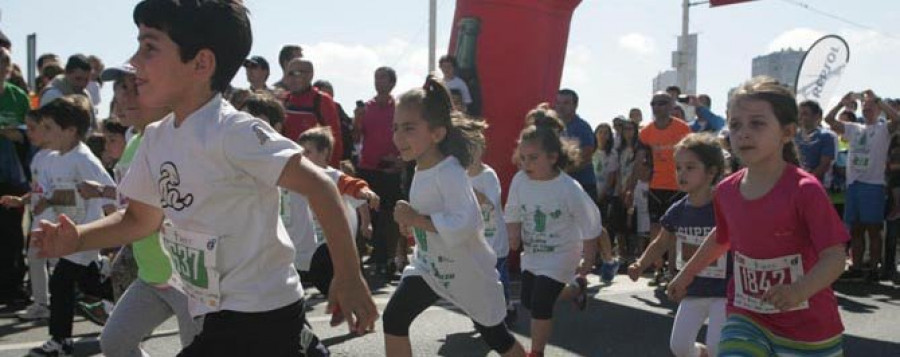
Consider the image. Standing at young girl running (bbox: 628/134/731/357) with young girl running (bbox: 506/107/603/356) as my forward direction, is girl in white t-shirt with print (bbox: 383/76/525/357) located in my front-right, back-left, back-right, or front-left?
front-left

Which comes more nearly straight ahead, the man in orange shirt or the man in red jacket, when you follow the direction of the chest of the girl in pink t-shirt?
the man in red jacket

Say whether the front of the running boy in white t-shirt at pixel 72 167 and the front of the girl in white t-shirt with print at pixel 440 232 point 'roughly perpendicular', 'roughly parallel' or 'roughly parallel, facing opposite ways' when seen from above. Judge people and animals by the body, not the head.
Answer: roughly parallel

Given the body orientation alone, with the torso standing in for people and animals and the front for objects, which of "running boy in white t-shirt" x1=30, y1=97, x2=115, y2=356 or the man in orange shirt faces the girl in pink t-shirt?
the man in orange shirt

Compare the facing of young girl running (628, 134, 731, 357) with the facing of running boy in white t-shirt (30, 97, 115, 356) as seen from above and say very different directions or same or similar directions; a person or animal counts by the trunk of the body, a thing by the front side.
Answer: same or similar directions

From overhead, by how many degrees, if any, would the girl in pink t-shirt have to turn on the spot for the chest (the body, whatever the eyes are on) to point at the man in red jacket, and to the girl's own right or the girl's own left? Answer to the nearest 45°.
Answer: approximately 90° to the girl's own right

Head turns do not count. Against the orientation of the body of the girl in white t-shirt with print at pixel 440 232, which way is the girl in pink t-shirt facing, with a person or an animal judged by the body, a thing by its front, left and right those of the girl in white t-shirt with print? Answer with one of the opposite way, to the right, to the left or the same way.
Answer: the same way

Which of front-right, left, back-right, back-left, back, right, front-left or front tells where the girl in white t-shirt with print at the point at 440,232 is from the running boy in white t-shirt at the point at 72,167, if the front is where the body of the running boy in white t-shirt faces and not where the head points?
back-left

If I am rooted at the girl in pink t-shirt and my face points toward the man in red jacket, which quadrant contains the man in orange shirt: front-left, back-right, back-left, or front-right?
front-right

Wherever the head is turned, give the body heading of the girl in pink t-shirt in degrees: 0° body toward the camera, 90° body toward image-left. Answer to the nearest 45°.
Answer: approximately 45°

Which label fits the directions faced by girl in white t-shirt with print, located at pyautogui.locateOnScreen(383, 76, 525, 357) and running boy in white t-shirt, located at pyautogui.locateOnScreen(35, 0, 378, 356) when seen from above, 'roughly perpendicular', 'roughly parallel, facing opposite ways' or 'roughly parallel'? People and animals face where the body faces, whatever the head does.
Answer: roughly parallel

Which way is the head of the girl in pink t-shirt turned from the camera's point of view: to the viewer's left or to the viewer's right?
to the viewer's left

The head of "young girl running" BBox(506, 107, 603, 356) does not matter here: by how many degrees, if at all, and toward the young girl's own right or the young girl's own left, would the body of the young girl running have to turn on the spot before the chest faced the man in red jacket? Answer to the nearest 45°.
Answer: approximately 90° to the young girl's own right

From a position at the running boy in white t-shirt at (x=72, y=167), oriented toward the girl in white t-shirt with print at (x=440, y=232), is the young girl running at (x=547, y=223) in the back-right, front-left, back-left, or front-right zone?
front-left

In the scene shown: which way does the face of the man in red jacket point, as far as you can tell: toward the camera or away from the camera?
toward the camera

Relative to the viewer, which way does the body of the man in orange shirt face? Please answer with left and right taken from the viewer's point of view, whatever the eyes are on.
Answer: facing the viewer

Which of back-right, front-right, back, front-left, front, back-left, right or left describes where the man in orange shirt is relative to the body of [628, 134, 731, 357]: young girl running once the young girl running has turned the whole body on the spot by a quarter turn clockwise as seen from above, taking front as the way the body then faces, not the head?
front-right

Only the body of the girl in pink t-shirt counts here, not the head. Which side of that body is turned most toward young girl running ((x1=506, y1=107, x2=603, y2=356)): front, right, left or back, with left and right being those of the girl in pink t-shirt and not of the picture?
right
